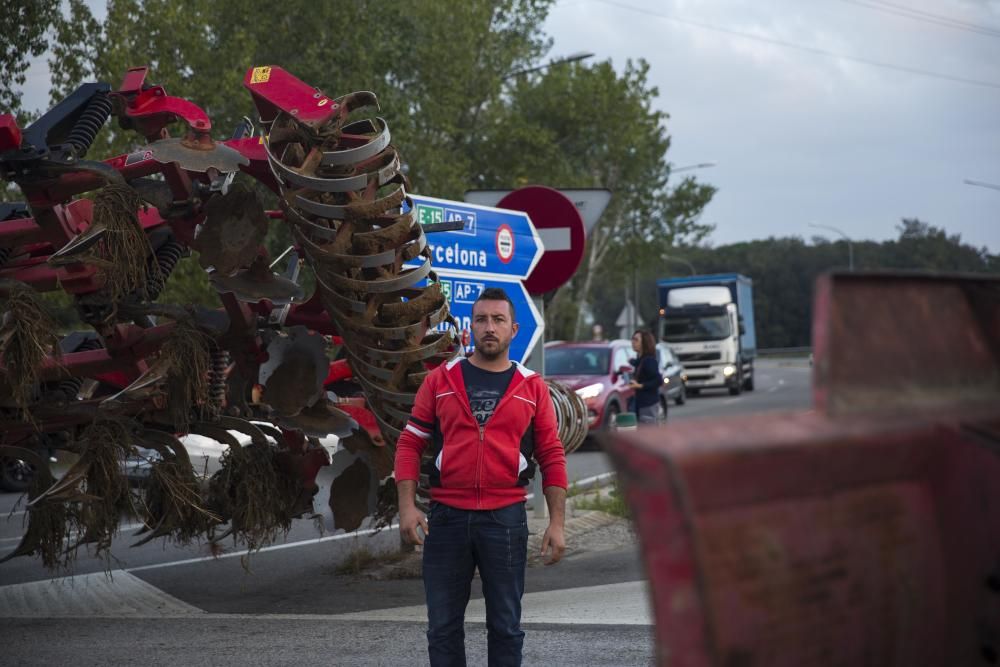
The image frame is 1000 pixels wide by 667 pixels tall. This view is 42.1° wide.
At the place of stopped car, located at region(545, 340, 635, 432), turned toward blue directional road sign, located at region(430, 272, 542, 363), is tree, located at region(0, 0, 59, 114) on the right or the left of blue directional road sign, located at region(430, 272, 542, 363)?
right

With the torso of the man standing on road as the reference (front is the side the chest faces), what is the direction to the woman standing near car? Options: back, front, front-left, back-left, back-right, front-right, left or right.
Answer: back

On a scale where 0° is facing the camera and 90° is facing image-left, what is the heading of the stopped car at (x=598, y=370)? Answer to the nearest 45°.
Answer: approximately 45°

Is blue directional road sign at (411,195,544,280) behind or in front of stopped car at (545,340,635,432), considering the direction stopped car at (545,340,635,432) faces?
in front

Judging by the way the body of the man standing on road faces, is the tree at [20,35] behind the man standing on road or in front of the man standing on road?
behind

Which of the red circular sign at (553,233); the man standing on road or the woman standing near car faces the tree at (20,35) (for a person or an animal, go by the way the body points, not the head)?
the woman standing near car

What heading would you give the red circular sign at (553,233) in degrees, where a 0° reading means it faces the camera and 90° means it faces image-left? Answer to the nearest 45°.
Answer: approximately 0°

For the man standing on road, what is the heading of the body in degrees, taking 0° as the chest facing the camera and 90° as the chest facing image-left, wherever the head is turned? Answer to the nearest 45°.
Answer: approximately 0°

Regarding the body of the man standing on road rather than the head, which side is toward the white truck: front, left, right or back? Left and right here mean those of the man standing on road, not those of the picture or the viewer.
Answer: back

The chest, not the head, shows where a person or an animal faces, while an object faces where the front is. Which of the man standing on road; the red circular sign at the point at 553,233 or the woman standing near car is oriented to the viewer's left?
the woman standing near car

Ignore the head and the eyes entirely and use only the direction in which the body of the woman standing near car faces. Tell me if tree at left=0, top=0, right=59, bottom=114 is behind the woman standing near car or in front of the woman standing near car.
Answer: in front

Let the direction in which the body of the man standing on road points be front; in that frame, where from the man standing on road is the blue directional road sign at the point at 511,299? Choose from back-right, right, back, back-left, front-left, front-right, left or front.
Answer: back

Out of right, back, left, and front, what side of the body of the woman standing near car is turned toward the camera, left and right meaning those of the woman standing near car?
left

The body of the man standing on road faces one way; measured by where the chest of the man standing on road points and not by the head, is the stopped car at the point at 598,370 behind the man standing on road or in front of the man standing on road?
behind
